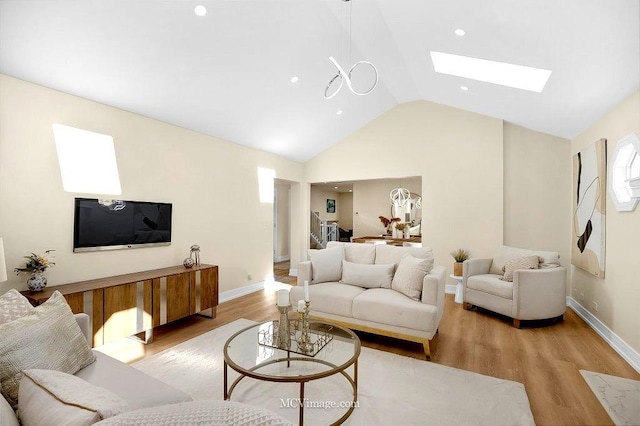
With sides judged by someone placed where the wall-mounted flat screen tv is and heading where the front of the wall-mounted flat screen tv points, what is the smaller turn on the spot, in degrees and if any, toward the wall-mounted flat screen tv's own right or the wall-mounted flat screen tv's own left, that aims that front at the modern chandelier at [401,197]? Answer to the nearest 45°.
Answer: approximately 45° to the wall-mounted flat screen tv's own left

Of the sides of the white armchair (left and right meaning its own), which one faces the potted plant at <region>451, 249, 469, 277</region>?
right

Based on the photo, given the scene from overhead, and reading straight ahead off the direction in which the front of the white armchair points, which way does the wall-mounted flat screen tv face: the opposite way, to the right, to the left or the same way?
the opposite way

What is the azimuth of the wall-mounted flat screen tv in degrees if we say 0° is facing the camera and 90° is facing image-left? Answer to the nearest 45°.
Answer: approximately 315°

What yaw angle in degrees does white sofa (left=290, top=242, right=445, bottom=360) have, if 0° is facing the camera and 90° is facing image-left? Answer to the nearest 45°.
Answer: approximately 45°

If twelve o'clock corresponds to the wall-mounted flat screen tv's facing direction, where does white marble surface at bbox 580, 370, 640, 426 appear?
The white marble surface is roughly at 1 o'clock from the wall-mounted flat screen tv.

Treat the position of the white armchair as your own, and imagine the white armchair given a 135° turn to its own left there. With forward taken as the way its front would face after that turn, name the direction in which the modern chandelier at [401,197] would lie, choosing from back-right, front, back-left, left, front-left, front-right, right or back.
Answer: back-left
